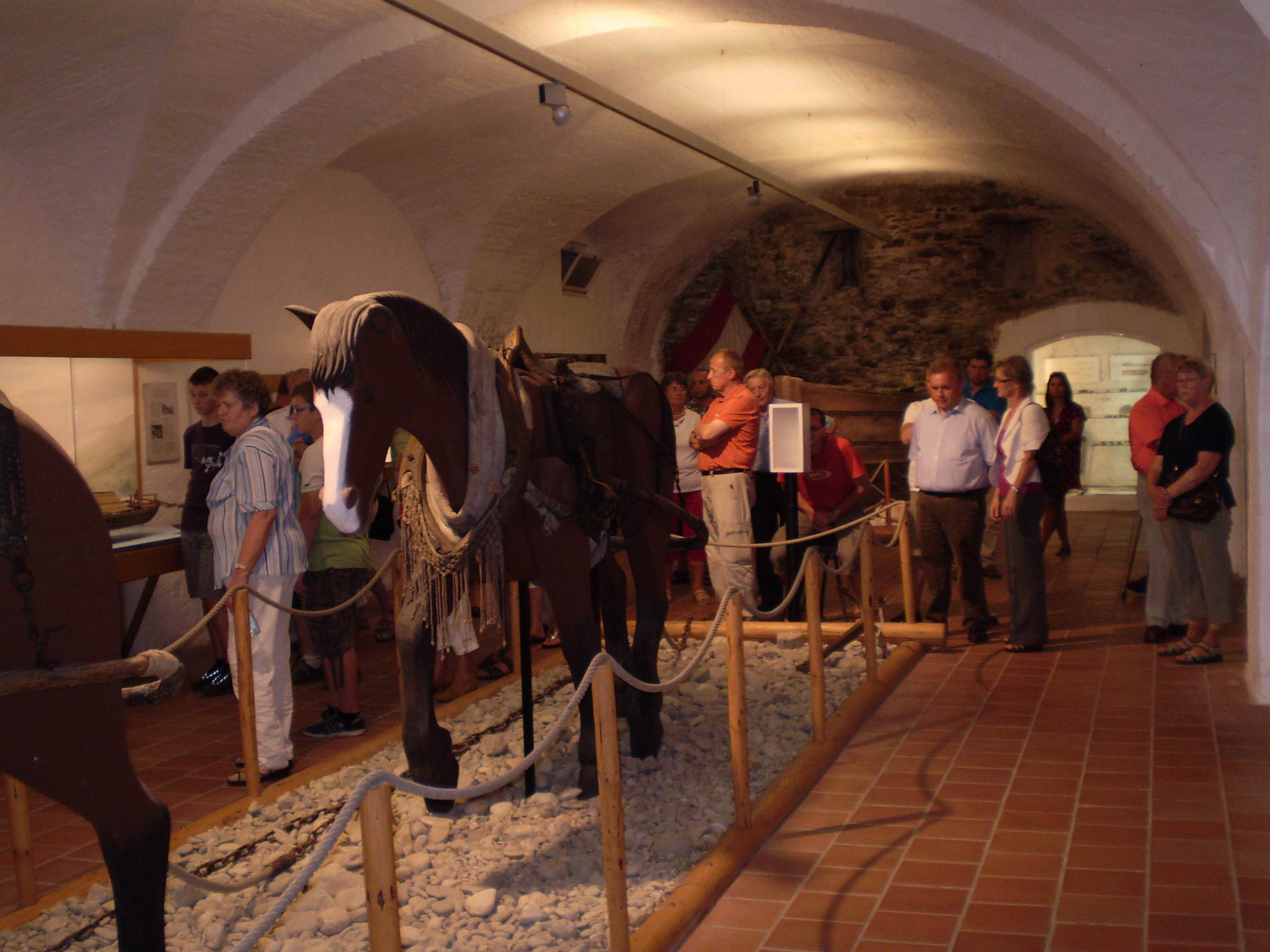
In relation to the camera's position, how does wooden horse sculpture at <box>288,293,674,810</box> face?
facing the viewer and to the left of the viewer

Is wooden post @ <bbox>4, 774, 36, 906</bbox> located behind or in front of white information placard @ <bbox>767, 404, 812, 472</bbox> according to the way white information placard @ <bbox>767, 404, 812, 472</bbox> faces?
in front

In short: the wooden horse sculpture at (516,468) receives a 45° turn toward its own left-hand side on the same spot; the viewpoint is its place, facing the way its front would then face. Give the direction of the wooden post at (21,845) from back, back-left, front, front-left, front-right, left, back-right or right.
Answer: right

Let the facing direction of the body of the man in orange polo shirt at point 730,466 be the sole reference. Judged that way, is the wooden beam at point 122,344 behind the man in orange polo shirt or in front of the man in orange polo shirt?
in front

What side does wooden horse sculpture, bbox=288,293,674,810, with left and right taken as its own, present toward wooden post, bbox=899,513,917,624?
back

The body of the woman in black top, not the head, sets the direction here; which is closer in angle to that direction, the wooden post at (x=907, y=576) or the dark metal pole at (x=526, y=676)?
the dark metal pole

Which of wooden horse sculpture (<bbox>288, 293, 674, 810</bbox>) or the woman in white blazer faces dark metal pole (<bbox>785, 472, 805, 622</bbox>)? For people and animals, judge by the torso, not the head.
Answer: the woman in white blazer

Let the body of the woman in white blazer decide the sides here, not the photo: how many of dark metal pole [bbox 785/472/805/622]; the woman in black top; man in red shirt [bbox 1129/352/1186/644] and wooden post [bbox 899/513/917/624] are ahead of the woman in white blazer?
2
